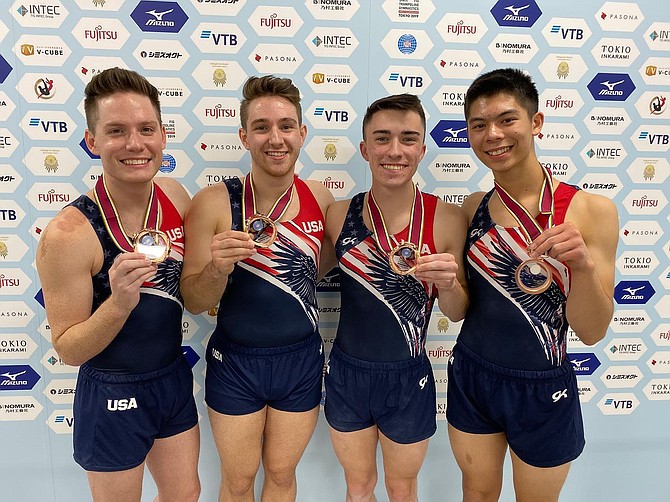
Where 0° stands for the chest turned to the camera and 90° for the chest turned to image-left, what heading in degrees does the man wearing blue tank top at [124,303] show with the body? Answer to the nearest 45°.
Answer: approximately 315°

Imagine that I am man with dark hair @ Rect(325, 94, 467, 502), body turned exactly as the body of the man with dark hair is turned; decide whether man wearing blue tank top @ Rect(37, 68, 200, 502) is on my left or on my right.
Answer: on my right

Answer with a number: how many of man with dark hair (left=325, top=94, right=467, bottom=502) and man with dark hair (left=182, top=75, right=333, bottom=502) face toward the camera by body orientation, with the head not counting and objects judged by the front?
2

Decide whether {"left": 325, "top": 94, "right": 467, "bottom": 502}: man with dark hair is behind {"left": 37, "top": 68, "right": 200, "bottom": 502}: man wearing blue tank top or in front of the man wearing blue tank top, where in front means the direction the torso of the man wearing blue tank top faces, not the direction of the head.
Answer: in front

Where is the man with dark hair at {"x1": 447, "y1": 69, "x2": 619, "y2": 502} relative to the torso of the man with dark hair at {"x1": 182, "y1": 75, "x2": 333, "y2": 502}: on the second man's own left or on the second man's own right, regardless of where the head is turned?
on the second man's own left
